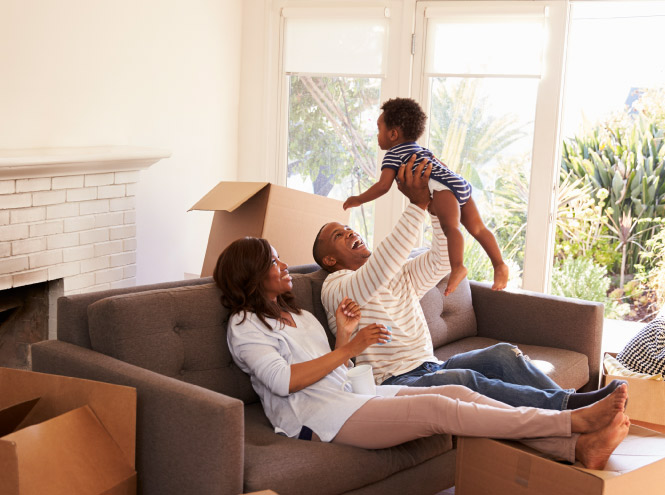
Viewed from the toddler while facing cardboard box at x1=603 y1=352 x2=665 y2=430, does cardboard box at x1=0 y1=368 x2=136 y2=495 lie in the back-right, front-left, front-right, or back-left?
back-right

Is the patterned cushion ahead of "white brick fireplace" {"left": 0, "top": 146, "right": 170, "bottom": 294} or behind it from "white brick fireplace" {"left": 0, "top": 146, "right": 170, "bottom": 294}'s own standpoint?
ahead

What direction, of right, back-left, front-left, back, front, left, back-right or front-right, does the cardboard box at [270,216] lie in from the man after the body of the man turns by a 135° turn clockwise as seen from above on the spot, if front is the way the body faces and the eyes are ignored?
right

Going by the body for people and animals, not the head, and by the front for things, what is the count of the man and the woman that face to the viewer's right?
2

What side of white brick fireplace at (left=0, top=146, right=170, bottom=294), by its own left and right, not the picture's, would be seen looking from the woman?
front

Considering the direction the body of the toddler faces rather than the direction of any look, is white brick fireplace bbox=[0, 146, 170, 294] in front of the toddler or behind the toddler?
in front

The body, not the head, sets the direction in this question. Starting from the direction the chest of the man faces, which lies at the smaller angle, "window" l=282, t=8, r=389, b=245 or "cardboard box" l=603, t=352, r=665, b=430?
the cardboard box

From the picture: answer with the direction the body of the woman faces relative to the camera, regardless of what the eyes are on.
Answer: to the viewer's right

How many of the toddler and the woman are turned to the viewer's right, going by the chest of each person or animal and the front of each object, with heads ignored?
1

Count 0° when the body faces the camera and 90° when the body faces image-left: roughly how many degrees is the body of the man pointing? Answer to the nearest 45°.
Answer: approximately 270°

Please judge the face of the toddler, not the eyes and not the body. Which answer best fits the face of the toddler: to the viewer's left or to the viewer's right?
to the viewer's left

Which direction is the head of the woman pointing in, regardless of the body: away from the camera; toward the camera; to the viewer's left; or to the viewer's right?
to the viewer's right

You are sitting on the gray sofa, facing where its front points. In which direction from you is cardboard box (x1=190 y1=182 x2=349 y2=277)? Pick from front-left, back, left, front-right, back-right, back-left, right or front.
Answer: back-left

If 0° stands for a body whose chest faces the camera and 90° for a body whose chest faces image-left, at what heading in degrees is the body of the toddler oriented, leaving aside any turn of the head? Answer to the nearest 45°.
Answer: approximately 90°

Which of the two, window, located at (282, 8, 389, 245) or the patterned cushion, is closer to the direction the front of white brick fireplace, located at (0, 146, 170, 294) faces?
the patterned cushion
